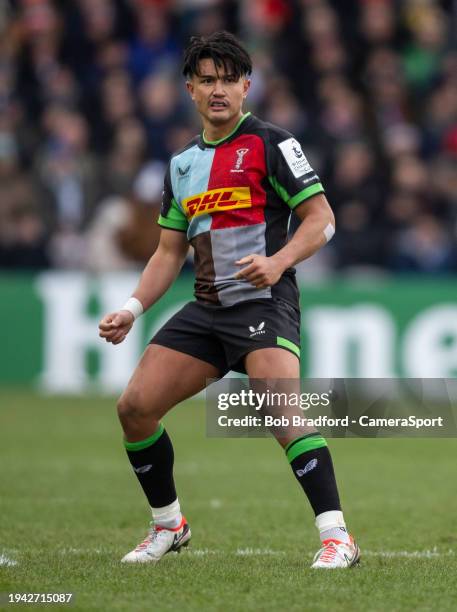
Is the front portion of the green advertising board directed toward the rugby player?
yes

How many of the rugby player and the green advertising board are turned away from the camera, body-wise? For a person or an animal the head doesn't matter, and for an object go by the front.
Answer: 0

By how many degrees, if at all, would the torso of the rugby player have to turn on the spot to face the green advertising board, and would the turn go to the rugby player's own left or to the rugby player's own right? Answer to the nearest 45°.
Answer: approximately 135° to the rugby player's own right

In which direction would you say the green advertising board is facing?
toward the camera
